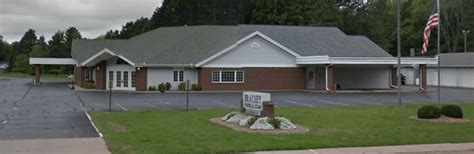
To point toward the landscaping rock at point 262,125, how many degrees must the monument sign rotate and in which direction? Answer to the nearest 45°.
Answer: approximately 45° to its left

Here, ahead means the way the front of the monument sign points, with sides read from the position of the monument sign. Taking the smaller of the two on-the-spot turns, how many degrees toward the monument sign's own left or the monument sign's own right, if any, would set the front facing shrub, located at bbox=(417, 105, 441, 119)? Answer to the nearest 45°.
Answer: approximately 135° to the monument sign's own left

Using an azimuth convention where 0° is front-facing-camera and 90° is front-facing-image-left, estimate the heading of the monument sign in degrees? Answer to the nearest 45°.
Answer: approximately 45°

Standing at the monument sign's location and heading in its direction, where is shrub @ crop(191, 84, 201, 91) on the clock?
The shrub is roughly at 4 o'clock from the monument sign.

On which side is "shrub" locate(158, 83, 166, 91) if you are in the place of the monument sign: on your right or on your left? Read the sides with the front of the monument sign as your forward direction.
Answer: on your right

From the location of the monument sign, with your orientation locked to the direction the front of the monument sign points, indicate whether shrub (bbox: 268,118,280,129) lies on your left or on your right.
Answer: on your left
